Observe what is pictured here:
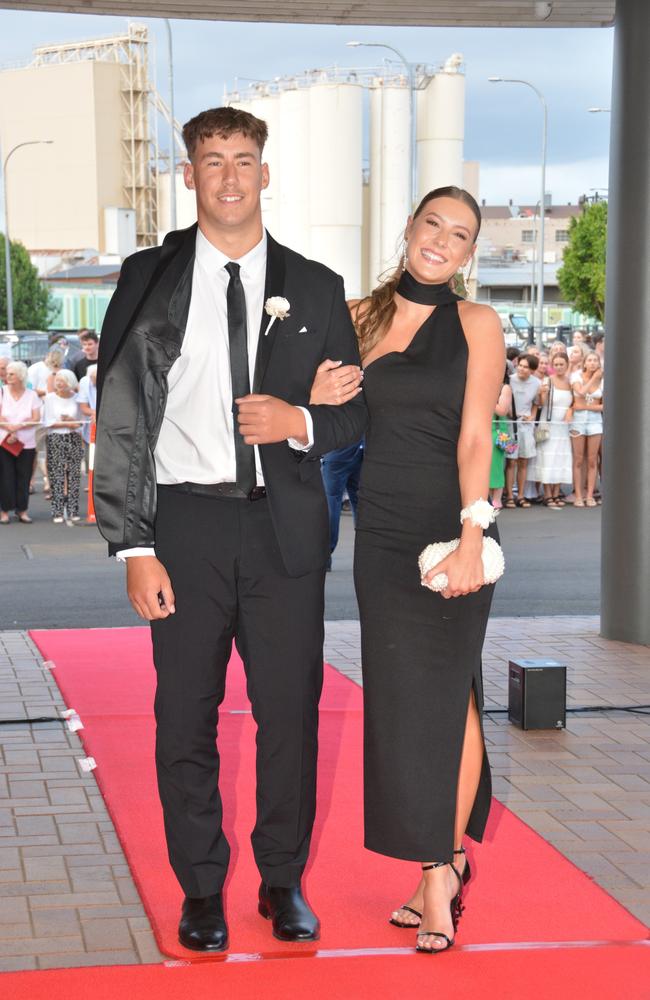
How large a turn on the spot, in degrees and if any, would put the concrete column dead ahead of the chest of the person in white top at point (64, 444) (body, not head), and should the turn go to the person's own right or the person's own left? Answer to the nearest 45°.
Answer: approximately 45° to the person's own left

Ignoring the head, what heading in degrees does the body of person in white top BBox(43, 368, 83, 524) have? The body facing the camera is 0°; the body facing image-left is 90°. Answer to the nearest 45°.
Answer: approximately 0°

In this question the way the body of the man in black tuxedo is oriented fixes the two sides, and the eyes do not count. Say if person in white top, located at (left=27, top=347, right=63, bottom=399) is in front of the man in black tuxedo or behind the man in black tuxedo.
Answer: behind

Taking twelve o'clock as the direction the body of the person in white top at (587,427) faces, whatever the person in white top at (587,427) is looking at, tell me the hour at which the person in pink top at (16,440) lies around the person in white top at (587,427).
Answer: the person in pink top at (16,440) is roughly at 2 o'clock from the person in white top at (587,427).

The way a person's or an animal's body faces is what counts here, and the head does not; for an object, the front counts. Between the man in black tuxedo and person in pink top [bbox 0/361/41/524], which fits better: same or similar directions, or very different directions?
same or similar directions

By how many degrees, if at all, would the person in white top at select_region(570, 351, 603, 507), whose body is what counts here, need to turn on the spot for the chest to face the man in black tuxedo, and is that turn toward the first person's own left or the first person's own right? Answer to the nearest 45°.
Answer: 0° — they already face them

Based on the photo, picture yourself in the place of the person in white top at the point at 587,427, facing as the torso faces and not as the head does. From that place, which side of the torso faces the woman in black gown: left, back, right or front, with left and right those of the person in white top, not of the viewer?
front

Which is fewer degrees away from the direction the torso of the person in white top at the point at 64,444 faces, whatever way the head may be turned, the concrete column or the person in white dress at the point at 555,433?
the concrete column

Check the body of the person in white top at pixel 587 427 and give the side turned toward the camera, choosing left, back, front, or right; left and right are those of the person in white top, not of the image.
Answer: front

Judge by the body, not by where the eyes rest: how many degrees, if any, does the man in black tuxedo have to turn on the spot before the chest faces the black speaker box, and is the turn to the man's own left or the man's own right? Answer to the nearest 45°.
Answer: approximately 135° to the man's own left

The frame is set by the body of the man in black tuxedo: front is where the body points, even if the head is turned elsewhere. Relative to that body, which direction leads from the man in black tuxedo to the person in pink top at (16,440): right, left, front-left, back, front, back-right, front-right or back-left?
back

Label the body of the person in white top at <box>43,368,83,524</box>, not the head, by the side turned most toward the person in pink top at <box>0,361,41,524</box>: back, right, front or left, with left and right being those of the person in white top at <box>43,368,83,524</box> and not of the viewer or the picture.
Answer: right

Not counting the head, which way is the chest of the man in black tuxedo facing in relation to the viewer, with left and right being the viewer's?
facing the viewer
